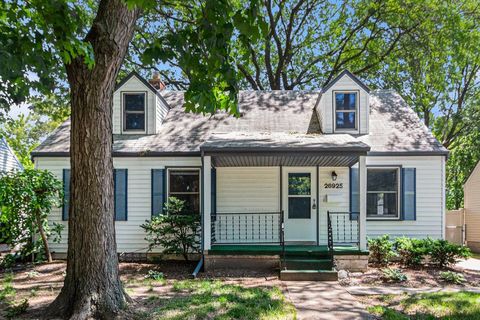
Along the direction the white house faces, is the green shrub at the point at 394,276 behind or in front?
in front

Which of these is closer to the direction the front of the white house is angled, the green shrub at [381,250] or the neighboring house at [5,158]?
the green shrub

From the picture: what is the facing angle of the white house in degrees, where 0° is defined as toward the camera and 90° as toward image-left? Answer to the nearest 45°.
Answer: approximately 0°

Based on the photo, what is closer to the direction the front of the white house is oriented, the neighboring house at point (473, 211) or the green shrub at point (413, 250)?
the green shrub

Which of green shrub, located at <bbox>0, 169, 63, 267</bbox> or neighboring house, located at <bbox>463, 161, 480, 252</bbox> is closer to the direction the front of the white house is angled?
the green shrub

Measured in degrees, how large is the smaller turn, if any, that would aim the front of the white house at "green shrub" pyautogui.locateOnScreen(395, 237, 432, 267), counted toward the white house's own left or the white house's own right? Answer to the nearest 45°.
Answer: approximately 45° to the white house's own left

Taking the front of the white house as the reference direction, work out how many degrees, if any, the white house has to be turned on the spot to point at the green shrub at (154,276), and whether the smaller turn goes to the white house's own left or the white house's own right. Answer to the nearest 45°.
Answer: approximately 45° to the white house's own right

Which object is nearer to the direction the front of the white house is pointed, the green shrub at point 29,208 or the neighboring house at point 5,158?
the green shrub
